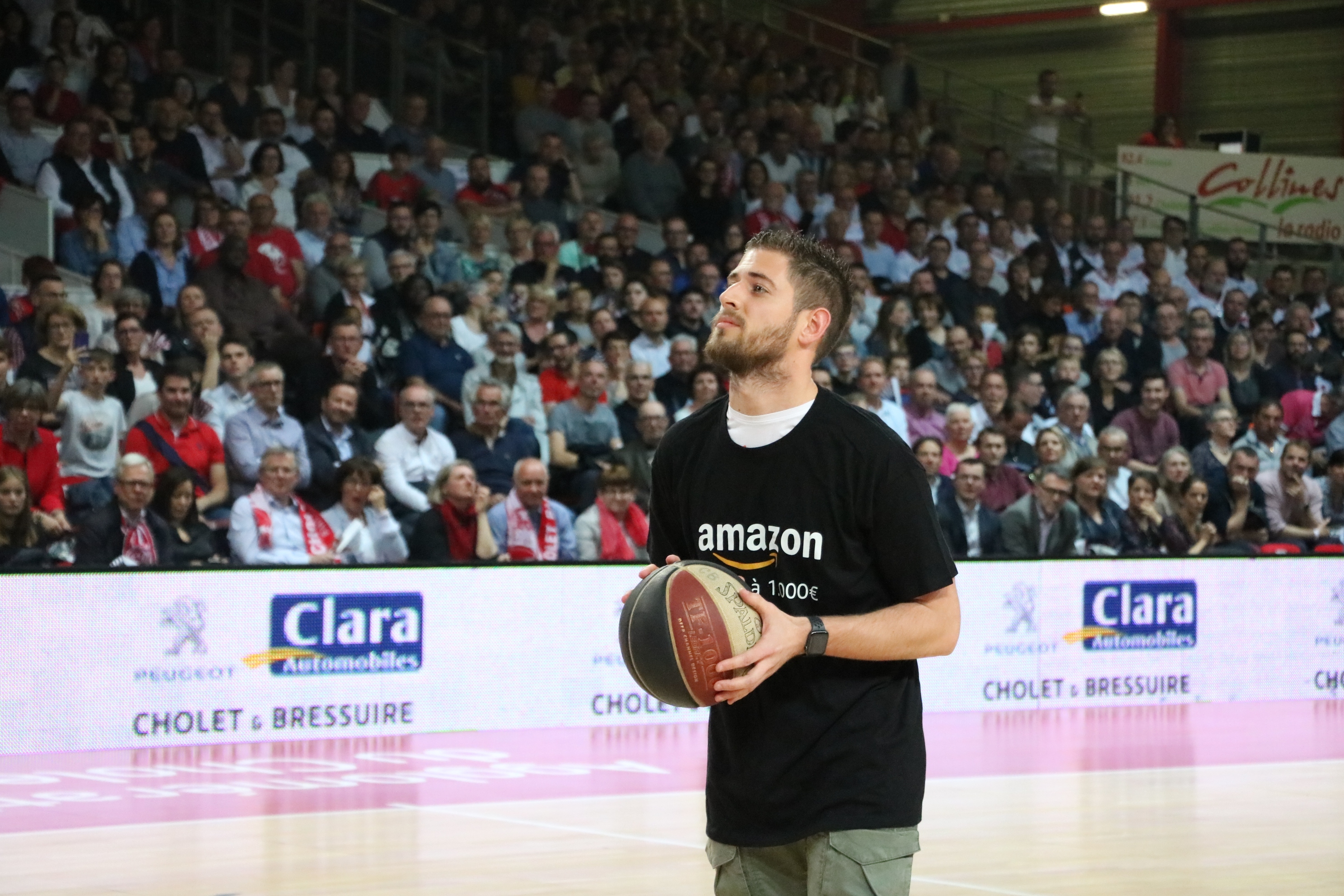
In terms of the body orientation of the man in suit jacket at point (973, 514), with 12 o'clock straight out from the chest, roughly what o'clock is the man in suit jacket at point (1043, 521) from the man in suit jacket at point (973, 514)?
the man in suit jacket at point (1043, 521) is roughly at 8 o'clock from the man in suit jacket at point (973, 514).

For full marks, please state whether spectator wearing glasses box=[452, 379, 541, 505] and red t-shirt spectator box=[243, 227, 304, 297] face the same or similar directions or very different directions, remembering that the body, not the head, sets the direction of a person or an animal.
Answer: same or similar directions

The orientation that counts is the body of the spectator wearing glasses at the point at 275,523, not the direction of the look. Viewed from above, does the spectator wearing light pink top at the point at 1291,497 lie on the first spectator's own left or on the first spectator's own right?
on the first spectator's own left

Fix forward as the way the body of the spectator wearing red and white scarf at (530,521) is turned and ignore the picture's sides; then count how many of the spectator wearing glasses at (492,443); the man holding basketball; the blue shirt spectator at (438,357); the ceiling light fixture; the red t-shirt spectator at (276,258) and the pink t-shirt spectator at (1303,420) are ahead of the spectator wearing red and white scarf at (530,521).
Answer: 1

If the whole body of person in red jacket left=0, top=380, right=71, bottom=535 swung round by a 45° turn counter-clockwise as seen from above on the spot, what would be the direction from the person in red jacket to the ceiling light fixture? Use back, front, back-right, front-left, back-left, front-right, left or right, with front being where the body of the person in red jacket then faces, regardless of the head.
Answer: left

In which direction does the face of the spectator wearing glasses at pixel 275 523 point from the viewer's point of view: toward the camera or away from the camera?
toward the camera

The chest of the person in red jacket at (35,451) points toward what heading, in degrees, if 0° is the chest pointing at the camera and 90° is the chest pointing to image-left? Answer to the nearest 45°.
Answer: approximately 0°

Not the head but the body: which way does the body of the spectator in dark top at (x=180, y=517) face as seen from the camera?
toward the camera

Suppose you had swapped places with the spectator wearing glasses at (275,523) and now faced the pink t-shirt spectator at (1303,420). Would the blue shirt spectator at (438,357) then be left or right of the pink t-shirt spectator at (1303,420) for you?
left

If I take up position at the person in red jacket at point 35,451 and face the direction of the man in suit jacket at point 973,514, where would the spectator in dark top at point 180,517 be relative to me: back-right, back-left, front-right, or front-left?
front-right

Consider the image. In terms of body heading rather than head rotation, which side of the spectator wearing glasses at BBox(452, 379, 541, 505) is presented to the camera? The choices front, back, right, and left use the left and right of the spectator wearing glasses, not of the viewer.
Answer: front

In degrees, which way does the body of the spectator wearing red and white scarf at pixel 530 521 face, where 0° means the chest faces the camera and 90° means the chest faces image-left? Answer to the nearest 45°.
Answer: approximately 0°

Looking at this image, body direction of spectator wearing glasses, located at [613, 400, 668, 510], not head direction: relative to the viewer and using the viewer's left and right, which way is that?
facing the viewer

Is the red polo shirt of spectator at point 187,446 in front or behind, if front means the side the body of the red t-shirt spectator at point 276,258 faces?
in front

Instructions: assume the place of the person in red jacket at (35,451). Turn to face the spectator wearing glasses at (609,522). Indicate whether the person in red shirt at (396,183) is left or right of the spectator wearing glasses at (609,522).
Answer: left

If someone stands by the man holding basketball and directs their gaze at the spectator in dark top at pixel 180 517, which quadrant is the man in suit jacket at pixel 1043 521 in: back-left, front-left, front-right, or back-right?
front-right
